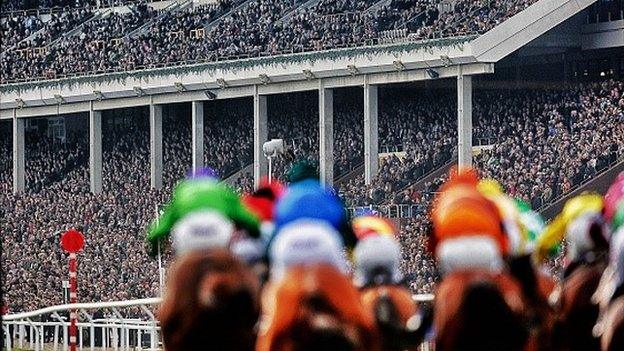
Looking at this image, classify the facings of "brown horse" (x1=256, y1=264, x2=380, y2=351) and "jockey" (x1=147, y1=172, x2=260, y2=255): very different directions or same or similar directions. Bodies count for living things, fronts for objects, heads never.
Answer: same or similar directions

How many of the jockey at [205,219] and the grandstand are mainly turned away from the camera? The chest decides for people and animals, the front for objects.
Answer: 1

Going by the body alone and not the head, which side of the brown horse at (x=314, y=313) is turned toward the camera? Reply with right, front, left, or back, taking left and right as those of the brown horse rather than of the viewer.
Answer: back

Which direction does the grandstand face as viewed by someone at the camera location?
facing the viewer and to the left of the viewer

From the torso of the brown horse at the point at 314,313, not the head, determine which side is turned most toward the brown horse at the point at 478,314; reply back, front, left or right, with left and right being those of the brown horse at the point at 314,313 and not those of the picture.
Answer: right

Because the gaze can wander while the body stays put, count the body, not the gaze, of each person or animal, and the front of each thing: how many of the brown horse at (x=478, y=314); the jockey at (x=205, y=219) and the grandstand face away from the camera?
2

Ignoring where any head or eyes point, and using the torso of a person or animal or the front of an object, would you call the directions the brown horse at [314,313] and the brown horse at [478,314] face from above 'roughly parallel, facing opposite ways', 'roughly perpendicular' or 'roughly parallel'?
roughly parallel

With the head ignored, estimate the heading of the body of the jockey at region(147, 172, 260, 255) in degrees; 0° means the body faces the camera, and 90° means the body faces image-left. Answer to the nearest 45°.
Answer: approximately 180°

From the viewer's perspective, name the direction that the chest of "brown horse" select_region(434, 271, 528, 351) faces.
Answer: away from the camera

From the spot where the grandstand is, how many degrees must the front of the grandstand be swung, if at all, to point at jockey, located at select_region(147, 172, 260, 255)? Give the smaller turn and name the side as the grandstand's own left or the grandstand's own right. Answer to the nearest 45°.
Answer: approximately 45° to the grandstand's own left

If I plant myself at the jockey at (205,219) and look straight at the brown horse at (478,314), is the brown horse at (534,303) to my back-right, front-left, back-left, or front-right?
front-left

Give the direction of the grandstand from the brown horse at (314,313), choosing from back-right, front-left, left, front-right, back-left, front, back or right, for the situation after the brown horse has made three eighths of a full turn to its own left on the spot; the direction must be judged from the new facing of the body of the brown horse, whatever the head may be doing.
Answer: back-right

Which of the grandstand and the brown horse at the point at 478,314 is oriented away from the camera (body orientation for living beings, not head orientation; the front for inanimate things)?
the brown horse
